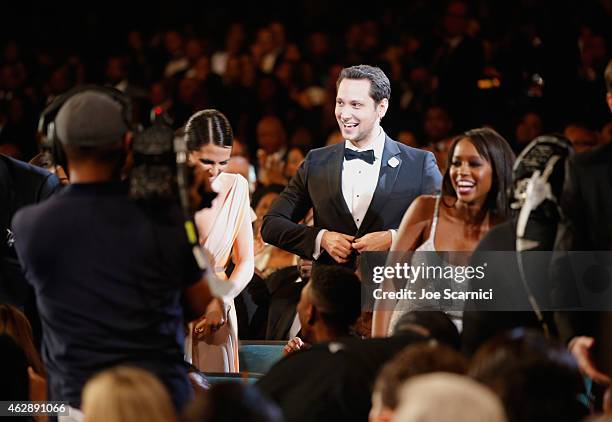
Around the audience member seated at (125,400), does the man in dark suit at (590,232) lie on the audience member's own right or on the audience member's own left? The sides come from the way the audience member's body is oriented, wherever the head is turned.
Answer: on the audience member's own right

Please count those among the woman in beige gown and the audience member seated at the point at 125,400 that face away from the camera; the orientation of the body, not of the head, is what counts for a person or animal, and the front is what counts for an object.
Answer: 1

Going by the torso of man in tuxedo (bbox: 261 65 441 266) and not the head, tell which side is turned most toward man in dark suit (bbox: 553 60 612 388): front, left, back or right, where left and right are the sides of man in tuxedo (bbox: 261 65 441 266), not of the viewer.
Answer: left

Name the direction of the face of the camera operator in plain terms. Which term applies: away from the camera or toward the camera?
away from the camera

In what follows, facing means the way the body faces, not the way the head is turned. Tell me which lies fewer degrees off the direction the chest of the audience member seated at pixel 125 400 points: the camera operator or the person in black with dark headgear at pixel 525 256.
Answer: the camera operator

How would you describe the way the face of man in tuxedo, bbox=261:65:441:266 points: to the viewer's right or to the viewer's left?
to the viewer's left

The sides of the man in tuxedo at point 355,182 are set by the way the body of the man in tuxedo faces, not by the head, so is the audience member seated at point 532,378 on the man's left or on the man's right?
on the man's left

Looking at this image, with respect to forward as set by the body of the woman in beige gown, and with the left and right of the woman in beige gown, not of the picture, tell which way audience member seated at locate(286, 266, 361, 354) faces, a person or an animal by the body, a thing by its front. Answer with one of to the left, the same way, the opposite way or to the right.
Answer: to the right

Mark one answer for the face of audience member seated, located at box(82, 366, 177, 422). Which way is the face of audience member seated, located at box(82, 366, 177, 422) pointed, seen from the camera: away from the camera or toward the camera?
away from the camera

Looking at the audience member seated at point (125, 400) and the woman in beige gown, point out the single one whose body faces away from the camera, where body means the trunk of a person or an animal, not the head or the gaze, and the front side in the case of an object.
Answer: the audience member seated

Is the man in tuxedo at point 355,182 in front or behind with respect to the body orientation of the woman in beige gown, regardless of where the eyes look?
behind

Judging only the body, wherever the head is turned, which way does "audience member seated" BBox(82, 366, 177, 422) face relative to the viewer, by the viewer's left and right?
facing away from the viewer

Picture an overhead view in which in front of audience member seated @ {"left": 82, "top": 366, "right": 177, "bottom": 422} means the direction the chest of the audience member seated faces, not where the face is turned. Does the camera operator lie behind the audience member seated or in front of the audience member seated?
in front

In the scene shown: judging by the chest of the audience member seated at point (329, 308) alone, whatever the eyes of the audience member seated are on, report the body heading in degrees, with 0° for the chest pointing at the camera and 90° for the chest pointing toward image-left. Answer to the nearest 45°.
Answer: approximately 135°

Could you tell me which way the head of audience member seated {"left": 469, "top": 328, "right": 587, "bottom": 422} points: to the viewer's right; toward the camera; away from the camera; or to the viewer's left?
away from the camera
